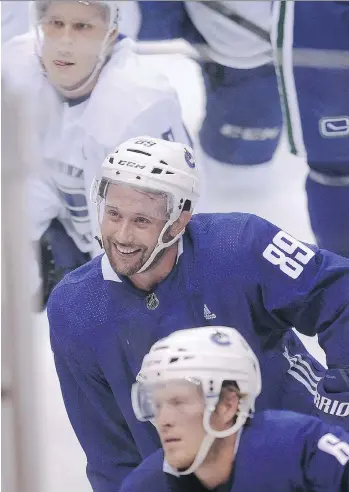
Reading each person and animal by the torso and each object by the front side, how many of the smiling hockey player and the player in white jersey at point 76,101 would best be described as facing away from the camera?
0

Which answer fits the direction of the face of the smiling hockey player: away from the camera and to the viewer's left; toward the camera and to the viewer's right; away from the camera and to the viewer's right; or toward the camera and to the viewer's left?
toward the camera and to the viewer's left

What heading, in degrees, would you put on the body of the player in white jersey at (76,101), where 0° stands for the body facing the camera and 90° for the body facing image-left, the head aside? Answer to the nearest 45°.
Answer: approximately 45°

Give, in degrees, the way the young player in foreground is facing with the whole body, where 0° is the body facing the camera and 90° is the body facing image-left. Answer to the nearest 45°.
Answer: approximately 45°
